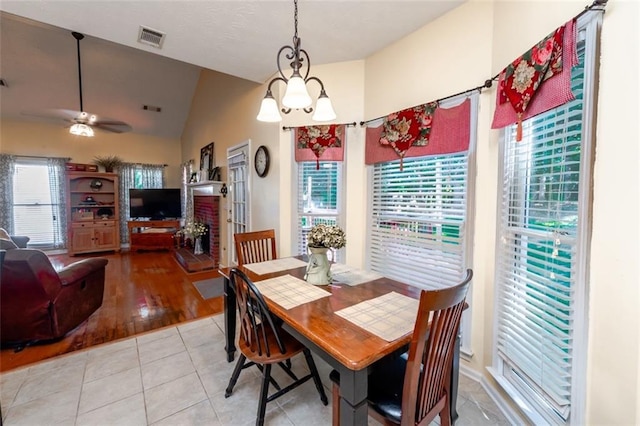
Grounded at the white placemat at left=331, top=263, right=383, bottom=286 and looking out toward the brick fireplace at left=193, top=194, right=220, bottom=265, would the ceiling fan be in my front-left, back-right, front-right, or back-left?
front-left

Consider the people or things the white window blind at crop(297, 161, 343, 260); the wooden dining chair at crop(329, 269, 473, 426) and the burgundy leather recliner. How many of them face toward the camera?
1

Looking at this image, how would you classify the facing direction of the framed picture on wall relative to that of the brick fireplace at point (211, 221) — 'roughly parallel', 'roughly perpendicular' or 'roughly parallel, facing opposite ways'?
roughly parallel

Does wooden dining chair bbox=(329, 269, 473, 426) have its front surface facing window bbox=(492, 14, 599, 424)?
no

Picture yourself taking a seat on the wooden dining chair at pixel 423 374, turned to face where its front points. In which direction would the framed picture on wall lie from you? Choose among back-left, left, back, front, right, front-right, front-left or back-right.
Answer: front

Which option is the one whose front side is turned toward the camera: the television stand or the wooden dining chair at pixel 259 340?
the television stand

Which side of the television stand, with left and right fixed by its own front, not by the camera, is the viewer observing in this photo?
front

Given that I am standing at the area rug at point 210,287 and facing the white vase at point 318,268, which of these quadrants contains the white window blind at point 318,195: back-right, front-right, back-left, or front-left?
front-left

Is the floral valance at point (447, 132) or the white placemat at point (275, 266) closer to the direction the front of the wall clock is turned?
the white placemat

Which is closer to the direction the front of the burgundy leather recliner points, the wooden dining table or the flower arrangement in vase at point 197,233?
the flower arrangement in vase

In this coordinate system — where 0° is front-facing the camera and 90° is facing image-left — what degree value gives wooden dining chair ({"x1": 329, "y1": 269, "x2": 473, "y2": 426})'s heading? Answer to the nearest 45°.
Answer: approximately 135°

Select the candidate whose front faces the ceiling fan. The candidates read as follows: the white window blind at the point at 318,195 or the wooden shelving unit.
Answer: the wooden shelving unit

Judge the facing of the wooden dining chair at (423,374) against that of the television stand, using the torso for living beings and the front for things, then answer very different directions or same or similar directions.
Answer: very different directions

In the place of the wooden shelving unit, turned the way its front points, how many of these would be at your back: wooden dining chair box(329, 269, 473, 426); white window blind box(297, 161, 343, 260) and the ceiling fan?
0

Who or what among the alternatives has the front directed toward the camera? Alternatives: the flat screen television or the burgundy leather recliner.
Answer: the flat screen television

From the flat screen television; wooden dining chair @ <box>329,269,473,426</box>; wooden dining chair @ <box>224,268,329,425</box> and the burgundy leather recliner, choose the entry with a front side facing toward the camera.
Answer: the flat screen television

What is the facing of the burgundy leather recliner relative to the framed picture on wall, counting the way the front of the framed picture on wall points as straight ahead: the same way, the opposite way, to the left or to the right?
the opposite way

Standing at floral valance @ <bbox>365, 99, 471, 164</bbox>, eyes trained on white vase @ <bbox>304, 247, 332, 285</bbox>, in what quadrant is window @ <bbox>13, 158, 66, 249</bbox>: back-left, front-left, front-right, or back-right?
front-right

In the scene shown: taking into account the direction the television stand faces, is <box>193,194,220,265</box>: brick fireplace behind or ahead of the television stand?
ahead

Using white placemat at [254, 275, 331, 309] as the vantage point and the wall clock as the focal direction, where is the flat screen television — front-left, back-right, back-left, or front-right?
front-left

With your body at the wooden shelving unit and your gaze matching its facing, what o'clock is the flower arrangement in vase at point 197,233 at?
The flower arrangement in vase is roughly at 11 o'clock from the wooden shelving unit.

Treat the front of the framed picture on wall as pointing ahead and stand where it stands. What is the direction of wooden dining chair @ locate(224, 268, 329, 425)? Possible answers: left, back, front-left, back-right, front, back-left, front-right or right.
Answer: front-left
